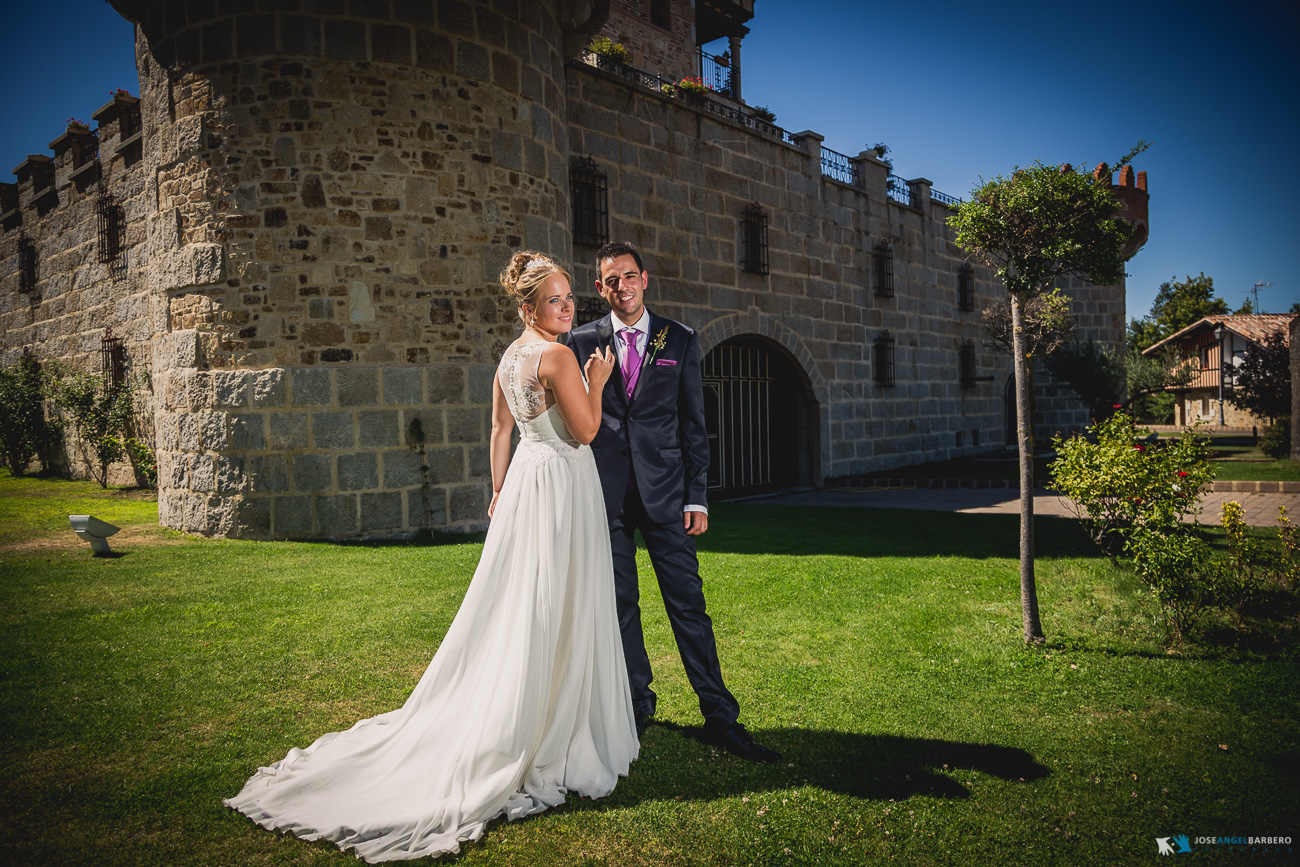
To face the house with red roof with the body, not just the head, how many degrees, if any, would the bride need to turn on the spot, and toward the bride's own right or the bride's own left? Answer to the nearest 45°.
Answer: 0° — they already face it

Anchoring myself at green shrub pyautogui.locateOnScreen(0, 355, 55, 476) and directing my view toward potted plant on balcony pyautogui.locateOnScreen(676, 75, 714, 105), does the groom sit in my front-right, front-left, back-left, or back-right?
front-right

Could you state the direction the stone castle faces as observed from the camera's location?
facing the viewer and to the right of the viewer

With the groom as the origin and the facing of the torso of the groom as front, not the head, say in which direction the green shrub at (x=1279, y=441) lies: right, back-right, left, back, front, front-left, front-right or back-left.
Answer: back-left

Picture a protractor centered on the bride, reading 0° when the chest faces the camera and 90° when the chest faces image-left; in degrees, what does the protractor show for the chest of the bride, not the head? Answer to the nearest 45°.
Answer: approximately 225°

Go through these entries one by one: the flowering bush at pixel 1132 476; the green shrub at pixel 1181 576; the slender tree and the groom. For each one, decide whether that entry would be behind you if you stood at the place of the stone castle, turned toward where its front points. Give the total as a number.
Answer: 0

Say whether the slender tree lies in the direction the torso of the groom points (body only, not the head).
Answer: no

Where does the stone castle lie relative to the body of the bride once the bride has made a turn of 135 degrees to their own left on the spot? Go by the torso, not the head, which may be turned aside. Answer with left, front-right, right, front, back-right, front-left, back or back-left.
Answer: right

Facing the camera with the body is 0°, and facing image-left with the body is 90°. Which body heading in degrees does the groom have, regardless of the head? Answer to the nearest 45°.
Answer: approximately 0°

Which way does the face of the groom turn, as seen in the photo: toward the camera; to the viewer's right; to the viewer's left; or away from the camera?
toward the camera

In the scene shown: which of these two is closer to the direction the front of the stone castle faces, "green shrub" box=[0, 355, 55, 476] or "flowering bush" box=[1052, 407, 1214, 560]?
the flowering bush

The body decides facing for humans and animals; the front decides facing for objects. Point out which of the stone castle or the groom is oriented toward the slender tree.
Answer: the stone castle

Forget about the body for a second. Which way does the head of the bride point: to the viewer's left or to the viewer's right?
to the viewer's right

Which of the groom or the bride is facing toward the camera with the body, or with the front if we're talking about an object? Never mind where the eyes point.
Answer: the groom

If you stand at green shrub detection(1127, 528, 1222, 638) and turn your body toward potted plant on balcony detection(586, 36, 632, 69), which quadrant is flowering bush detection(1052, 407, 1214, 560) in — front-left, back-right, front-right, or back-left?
front-right

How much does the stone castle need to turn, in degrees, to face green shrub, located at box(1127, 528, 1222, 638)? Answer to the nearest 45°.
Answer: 0° — it already faces it

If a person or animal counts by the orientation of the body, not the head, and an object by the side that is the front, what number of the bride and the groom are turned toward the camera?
1

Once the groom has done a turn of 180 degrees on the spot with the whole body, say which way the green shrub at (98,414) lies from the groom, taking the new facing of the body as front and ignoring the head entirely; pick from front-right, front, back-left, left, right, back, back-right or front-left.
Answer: front-left
